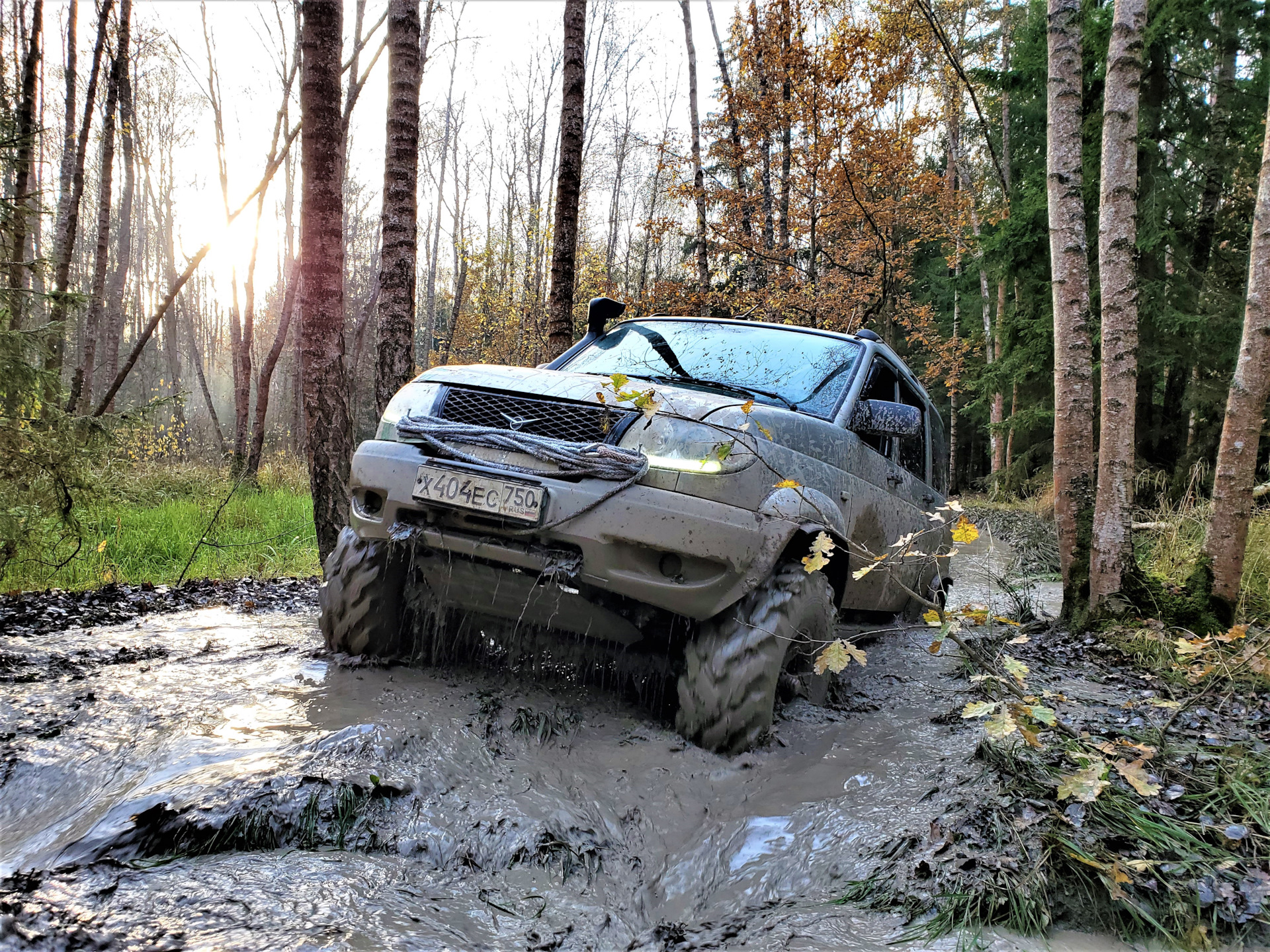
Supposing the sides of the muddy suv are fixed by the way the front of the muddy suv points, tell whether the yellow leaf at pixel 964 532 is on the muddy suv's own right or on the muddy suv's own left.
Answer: on the muddy suv's own left

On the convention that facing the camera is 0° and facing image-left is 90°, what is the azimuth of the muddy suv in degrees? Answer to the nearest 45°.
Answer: approximately 45°

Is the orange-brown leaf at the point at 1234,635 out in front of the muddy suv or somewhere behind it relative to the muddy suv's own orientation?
behind

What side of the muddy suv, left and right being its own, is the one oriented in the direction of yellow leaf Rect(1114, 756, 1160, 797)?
left

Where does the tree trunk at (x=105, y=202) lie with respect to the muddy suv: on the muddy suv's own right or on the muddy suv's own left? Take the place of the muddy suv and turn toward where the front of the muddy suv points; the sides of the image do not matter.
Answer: on the muddy suv's own right

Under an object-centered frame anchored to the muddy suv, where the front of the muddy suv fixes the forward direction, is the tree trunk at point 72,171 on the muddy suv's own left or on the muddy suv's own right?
on the muddy suv's own right

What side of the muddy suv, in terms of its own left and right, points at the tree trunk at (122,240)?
right

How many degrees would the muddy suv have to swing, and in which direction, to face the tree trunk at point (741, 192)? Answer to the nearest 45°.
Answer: approximately 135° to its right
